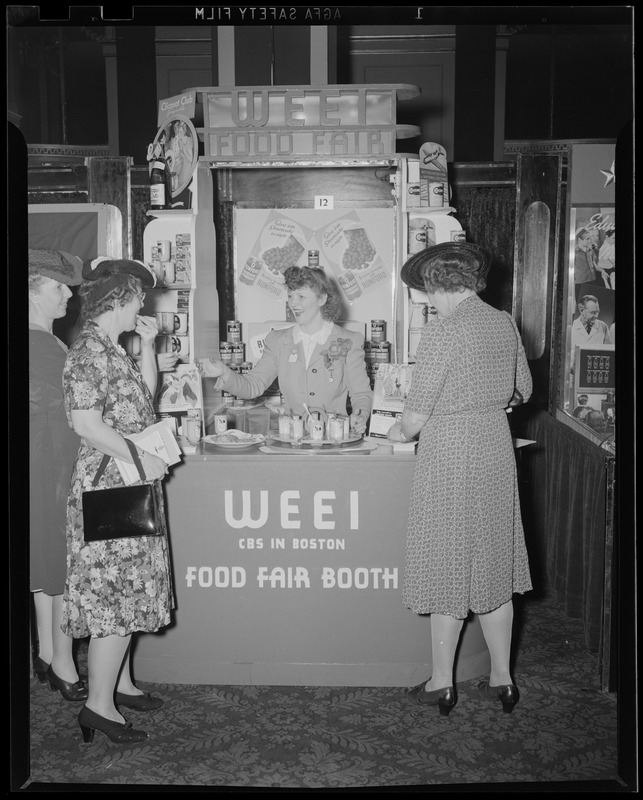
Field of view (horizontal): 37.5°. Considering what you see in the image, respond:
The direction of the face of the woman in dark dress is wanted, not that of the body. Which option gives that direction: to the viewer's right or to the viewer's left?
to the viewer's right

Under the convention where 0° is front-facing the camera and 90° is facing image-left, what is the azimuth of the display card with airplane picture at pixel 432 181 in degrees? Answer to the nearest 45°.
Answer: approximately 0°

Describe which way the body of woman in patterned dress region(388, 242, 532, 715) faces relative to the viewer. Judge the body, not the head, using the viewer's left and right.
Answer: facing away from the viewer and to the left of the viewer

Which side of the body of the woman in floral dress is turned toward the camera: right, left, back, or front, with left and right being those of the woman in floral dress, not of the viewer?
right

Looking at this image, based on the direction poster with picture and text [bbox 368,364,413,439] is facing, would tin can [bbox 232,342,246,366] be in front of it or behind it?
behind

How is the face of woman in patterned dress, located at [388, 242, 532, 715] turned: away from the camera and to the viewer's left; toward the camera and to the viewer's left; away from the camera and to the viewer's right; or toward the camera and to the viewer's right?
away from the camera and to the viewer's left

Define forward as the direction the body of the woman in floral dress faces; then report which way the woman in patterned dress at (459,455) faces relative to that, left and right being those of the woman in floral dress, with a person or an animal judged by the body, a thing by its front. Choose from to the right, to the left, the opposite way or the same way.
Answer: to the left

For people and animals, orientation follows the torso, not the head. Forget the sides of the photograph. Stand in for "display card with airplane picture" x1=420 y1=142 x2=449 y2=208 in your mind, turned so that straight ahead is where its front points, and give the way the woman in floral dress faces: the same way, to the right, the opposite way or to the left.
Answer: to the left

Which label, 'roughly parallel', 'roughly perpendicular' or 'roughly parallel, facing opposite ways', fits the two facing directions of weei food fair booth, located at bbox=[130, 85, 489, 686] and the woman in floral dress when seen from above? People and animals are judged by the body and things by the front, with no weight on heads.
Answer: roughly perpendicular

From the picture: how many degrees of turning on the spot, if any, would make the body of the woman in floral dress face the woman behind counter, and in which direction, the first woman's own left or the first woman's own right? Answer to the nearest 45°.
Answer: approximately 45° to the first woman's own left
